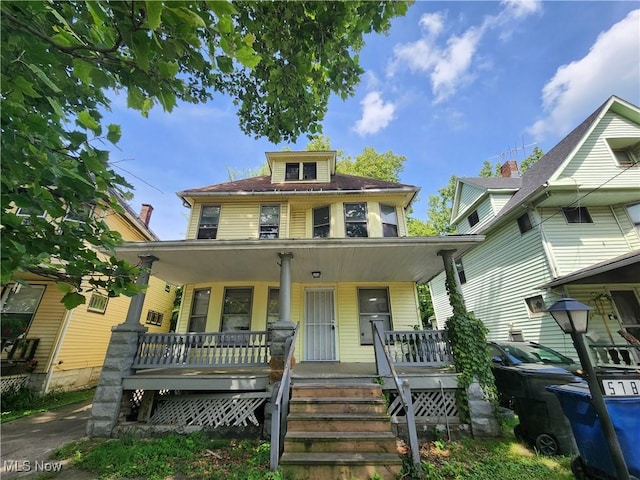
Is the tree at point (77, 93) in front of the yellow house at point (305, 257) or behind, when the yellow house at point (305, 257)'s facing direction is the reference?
in front

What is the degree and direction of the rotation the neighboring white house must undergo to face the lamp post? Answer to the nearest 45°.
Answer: approximately 45° to its right

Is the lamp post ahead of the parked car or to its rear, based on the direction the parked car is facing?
ahead

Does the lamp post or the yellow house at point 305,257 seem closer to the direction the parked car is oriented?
the lamp post

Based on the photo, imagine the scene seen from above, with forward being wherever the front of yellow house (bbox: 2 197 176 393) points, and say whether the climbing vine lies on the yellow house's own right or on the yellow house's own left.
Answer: on the yellow house's own left

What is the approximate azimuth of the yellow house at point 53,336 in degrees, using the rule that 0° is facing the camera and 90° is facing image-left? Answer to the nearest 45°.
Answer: approximately 45°

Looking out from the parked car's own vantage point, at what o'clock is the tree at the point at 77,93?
The tree is roughly at 2 o'clock from the parked car.

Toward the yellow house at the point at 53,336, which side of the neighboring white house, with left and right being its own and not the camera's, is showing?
right

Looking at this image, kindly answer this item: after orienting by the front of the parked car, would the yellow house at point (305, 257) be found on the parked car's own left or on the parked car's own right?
on the parked car's own right
